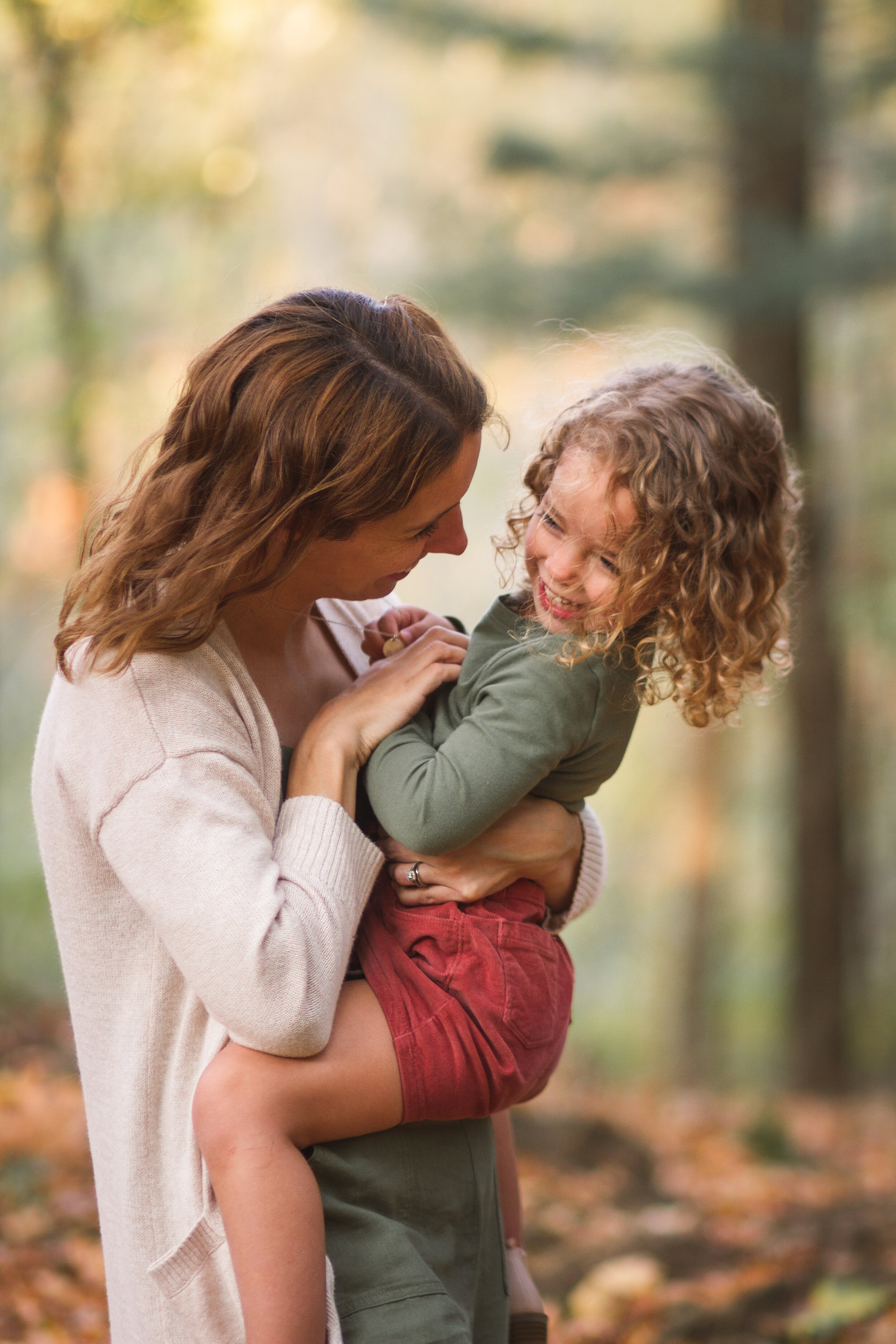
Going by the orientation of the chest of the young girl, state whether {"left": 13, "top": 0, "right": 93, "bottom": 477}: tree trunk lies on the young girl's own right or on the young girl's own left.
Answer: on the young girl's own right

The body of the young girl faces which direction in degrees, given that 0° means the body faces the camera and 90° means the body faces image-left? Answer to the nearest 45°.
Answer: approximately 90°

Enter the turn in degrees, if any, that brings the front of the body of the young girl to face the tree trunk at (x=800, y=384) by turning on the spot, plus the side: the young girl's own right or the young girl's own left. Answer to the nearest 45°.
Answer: approximately 90° to the young girl's own right
